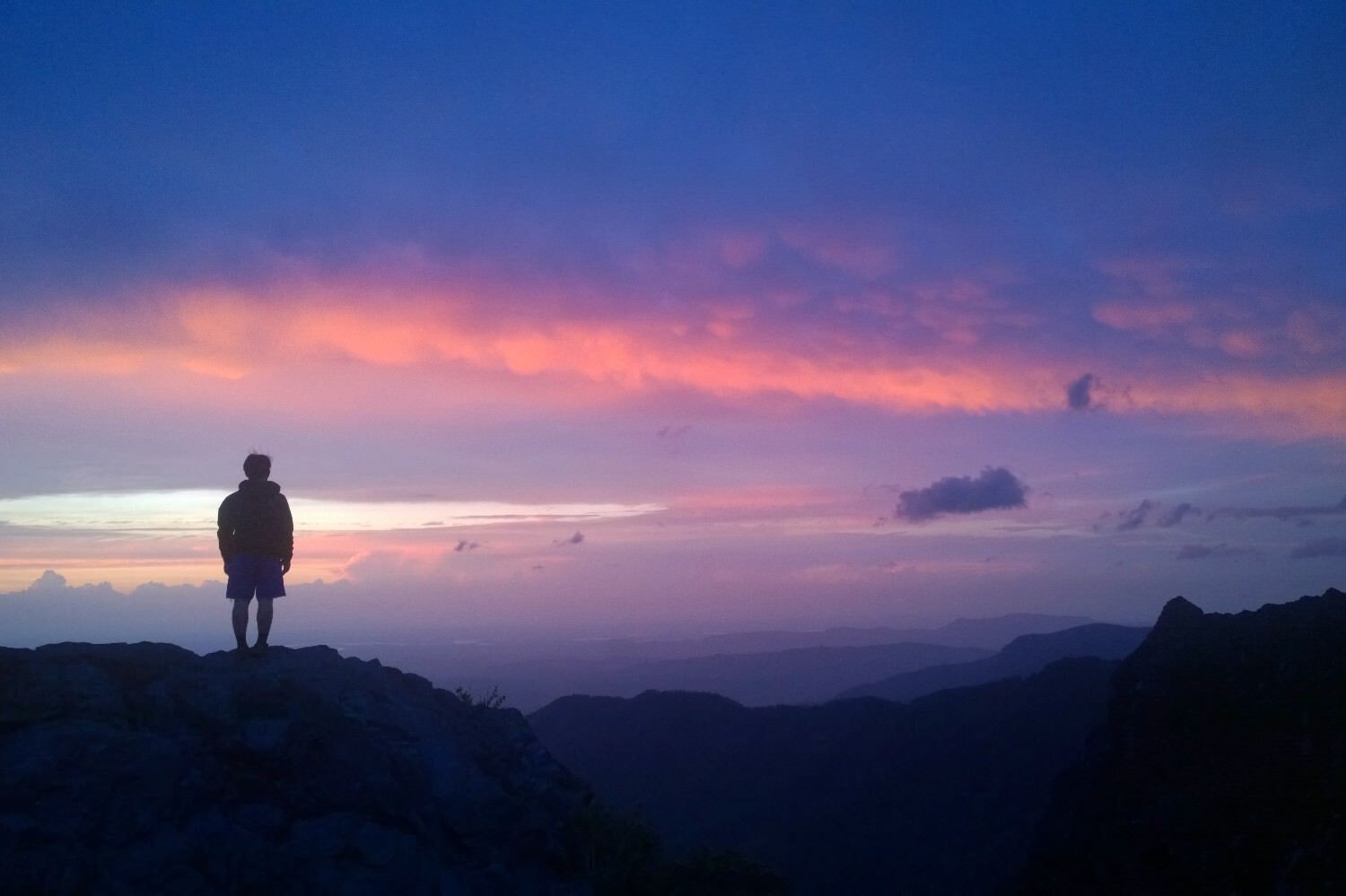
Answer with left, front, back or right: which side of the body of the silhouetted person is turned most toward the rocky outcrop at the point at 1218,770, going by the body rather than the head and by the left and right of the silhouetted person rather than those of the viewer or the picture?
right

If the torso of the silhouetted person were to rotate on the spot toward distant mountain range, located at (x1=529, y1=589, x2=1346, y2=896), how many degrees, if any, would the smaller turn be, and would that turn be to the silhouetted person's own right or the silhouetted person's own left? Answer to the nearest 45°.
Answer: approximately 45° to the silhouetted person's own right

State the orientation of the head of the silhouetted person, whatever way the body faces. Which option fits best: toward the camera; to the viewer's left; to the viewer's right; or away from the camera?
away from the camera

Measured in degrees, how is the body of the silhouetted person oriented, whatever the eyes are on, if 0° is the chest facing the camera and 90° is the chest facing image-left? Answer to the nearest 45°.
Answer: approximately 180°
